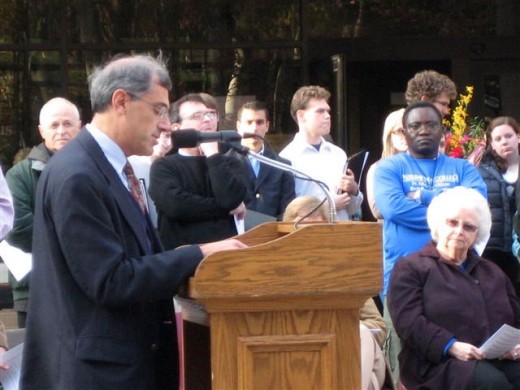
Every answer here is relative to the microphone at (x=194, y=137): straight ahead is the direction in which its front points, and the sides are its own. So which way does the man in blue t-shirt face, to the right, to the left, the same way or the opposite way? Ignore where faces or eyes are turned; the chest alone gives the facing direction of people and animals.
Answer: to the left

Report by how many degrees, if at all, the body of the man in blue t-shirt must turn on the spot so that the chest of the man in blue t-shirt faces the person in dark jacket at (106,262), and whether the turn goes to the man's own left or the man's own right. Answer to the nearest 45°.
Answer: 0° — they already face them

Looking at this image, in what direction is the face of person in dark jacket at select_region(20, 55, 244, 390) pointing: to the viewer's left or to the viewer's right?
to the viewer's right

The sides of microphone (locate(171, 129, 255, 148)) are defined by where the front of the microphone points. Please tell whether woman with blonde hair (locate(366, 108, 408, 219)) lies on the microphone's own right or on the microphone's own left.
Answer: on the microphone's own right

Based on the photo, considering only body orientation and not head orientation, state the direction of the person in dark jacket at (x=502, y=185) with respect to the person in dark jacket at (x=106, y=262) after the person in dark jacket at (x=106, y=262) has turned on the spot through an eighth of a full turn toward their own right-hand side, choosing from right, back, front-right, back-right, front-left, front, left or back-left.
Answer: left

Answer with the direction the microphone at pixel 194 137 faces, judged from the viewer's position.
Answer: facing to the left of the viewer

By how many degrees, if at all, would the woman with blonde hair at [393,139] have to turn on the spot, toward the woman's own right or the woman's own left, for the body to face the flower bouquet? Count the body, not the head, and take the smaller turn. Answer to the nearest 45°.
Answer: approximately 90° to the woman's own left

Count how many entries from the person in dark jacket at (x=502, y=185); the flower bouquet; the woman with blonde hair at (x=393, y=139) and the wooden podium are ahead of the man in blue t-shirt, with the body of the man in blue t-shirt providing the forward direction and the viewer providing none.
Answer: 1

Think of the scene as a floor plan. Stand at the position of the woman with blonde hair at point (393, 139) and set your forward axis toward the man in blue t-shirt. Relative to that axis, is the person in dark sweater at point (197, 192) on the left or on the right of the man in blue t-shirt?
right
